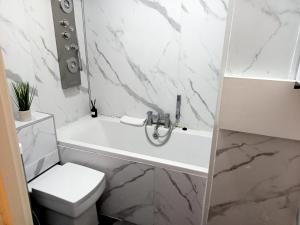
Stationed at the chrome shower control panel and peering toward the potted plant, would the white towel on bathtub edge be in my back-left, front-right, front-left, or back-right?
back-left

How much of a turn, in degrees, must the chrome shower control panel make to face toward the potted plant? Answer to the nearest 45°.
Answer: approximately 90° to its right

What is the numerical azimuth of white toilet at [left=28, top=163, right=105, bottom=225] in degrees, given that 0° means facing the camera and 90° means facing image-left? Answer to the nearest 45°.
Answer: approximately 315°

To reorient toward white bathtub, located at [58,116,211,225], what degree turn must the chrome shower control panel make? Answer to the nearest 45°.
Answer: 0° — it already faces it

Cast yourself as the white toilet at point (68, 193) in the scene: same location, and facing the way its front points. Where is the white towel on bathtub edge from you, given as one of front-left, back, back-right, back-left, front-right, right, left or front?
left
